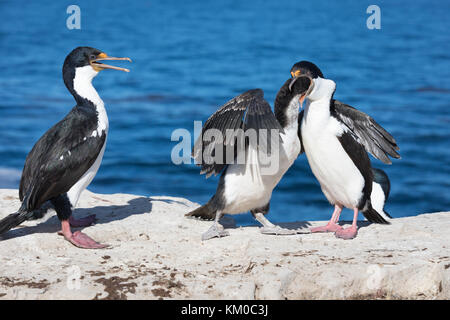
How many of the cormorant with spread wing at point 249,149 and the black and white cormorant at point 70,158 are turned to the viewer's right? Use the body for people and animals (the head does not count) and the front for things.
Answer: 2

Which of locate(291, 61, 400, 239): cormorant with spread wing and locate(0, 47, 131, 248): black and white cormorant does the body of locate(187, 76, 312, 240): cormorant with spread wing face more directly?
the cormorant with spread wing

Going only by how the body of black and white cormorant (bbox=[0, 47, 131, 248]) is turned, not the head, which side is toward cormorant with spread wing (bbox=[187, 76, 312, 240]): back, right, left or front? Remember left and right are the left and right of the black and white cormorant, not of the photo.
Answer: front

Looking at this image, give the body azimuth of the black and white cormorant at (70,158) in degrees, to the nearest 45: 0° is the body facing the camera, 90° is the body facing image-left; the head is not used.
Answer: approximately 270°

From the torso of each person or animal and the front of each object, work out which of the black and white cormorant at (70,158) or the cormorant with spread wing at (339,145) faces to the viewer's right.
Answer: the black and white cormorant

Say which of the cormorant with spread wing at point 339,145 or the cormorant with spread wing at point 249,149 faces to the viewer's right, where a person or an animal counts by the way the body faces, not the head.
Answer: the cormorant with spread wing at point 249,149

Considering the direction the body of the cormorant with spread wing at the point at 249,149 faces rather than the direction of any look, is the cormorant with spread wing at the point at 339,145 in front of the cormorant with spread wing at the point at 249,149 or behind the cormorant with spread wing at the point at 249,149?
in front

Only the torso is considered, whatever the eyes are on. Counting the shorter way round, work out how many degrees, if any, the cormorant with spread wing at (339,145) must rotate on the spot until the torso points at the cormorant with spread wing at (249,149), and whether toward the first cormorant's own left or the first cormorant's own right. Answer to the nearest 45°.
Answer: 0° — it already faces it

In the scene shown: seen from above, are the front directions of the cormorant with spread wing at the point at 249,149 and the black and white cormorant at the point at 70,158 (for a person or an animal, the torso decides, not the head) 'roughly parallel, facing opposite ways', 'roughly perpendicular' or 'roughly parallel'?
roughly parallel

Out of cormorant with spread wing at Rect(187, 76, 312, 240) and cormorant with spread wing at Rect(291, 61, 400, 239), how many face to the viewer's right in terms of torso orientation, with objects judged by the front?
1

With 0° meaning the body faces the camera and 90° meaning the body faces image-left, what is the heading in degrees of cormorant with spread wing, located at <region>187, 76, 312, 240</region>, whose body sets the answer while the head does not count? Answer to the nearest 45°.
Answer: approximately 270°

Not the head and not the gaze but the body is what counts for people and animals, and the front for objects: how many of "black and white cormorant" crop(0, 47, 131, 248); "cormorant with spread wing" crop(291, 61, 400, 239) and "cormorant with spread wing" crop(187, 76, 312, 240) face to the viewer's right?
2

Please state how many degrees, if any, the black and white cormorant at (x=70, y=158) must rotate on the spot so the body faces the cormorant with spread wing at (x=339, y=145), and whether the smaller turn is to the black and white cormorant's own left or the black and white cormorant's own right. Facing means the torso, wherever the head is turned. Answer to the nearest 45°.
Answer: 0° — it already faces it

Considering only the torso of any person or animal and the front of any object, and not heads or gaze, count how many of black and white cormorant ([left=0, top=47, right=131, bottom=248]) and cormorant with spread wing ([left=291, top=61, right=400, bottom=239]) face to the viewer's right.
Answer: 1

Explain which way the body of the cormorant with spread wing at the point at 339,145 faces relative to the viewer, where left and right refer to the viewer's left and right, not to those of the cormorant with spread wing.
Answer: facing the viewer and to the left of the viewer

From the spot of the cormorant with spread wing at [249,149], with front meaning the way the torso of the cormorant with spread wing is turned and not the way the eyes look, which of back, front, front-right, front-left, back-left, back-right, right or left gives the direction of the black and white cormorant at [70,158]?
back
